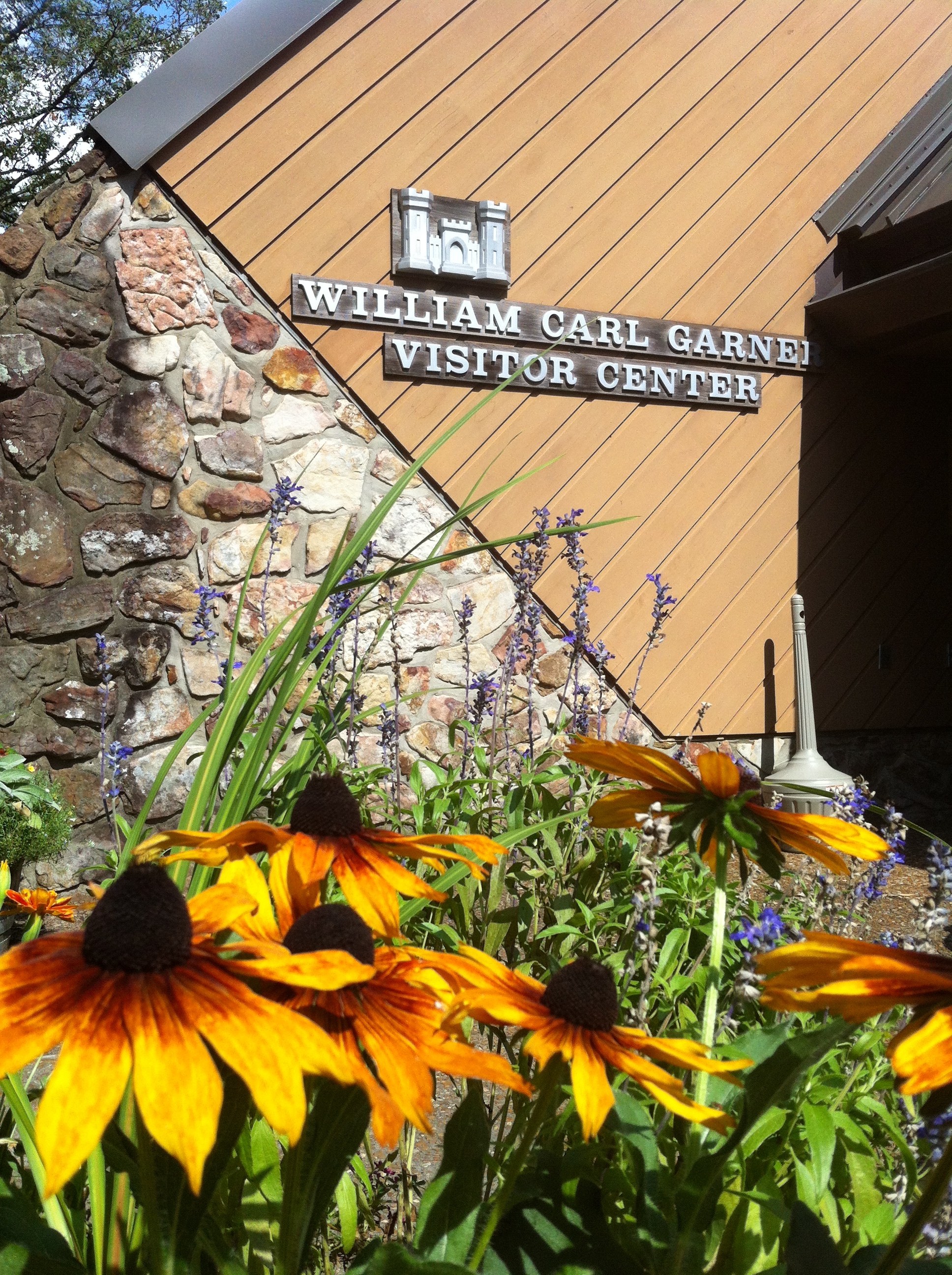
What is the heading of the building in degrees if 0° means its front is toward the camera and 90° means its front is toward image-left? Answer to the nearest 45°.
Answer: approximately 0°

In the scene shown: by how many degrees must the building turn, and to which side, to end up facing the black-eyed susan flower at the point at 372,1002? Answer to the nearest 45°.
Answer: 0° — it already faces it

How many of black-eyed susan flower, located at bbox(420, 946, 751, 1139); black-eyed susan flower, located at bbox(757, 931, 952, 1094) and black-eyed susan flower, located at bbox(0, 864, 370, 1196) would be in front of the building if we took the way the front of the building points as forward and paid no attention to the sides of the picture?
3
